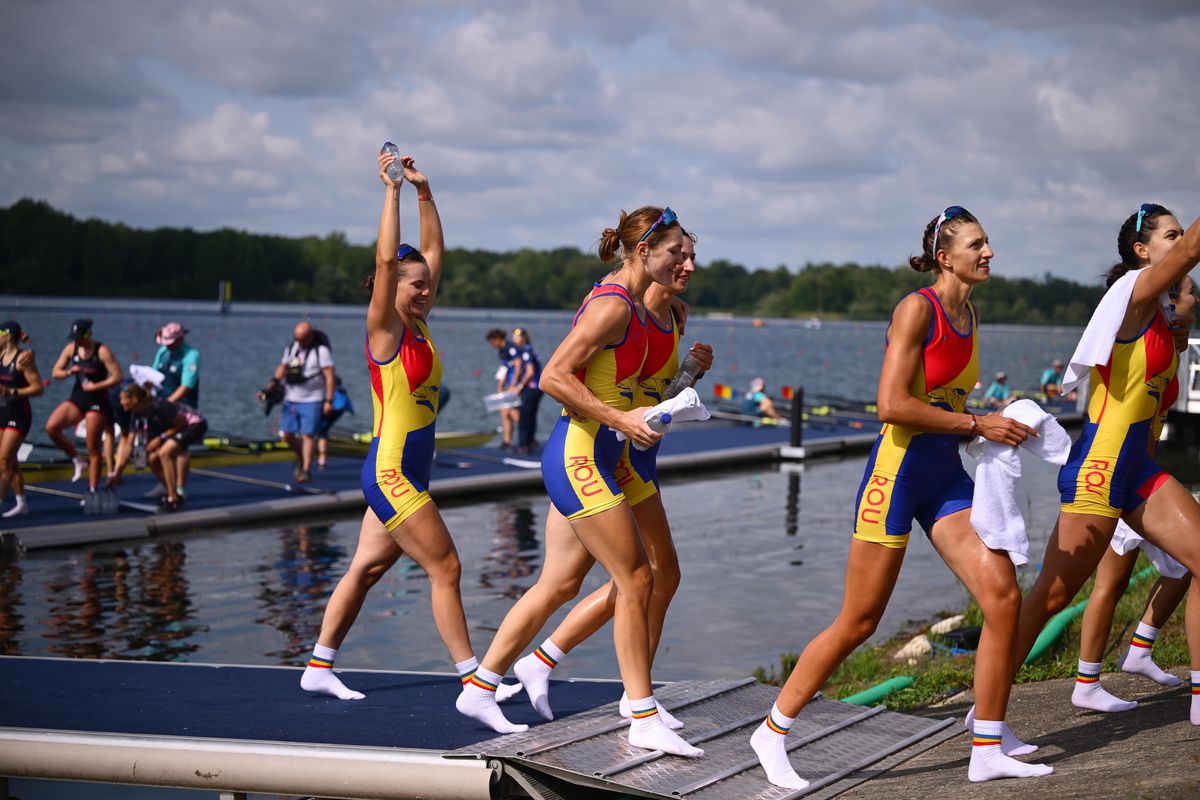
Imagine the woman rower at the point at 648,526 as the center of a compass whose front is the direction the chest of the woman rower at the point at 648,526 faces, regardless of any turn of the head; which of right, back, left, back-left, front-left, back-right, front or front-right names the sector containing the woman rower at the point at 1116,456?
front

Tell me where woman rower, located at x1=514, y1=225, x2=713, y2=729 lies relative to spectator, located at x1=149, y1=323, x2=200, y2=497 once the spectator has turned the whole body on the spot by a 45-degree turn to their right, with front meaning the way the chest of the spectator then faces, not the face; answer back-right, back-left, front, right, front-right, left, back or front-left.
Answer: left

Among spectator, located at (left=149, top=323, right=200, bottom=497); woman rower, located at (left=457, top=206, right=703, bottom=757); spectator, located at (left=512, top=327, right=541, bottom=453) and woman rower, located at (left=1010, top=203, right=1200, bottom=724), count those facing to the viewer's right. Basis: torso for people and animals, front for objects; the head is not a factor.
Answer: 2

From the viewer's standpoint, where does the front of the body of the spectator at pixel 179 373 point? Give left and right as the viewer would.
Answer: facing the viewer and to the left of the viewer

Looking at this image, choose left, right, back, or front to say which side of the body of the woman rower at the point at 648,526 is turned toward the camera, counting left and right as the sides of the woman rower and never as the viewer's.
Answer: right

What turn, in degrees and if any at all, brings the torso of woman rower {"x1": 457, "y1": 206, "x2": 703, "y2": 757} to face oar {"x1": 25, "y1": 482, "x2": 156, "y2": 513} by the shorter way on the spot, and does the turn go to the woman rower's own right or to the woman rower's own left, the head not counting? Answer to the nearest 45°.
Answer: approximately 135° to the woman rower's own left

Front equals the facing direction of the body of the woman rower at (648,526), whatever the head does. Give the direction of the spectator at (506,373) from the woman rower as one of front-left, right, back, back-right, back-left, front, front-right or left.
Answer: left

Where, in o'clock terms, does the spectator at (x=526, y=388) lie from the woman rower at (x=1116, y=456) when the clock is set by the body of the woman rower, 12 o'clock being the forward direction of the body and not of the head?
The spectator is roughly at 8 o'clock from the woman rower.

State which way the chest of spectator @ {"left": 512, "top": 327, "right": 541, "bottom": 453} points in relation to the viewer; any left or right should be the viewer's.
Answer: facing to the left of the viewer

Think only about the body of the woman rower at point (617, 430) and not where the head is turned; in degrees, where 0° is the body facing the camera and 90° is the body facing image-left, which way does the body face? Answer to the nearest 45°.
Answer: approximately 270°

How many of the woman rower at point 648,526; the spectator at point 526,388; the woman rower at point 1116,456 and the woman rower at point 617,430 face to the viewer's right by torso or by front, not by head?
3

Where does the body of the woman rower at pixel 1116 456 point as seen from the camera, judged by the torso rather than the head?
to the viewer's right

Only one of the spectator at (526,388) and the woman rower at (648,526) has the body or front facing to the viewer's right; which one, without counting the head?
the woman rower

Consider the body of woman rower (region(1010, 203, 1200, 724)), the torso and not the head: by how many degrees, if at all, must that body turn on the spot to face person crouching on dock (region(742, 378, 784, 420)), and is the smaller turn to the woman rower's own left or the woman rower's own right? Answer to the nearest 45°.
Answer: approximately 90° to the woman rower's own left
